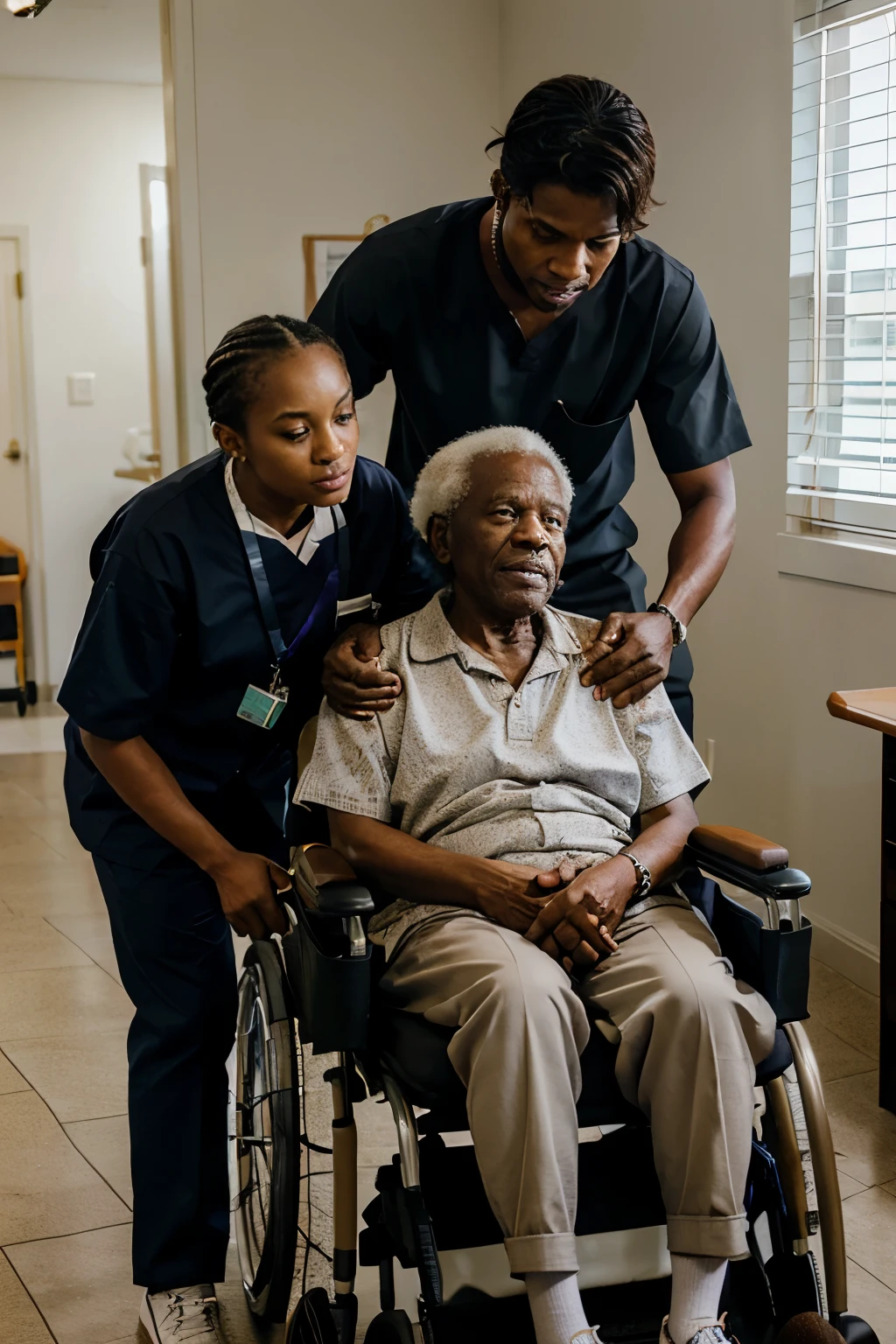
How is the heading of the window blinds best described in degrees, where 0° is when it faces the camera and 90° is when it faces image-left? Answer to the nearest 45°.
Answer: approximately 45°

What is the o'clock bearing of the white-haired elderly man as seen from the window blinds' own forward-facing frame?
The white-haired elderly man is roughly at 11 o'clock from the window blinds.

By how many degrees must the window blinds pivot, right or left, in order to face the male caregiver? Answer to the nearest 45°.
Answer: approximately 45° to its left

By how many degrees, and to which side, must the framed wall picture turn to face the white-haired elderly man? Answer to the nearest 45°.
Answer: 0° — it already faces them

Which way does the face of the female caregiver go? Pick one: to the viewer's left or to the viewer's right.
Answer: to the viewer's right

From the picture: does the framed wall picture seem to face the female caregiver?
yes

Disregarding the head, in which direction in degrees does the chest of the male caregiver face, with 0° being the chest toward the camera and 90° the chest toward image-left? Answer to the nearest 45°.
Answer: approximately 0°
